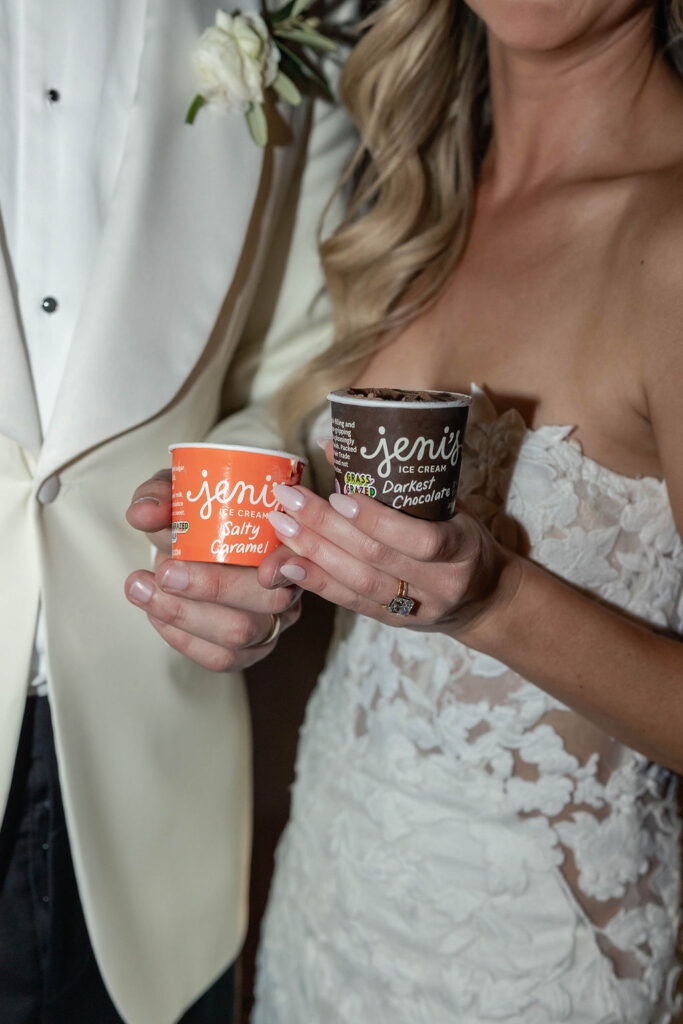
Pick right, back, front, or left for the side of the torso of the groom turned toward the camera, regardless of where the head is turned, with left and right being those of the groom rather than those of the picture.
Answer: front

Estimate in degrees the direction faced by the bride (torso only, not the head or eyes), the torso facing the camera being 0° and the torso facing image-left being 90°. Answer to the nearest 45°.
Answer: approximately 45°
